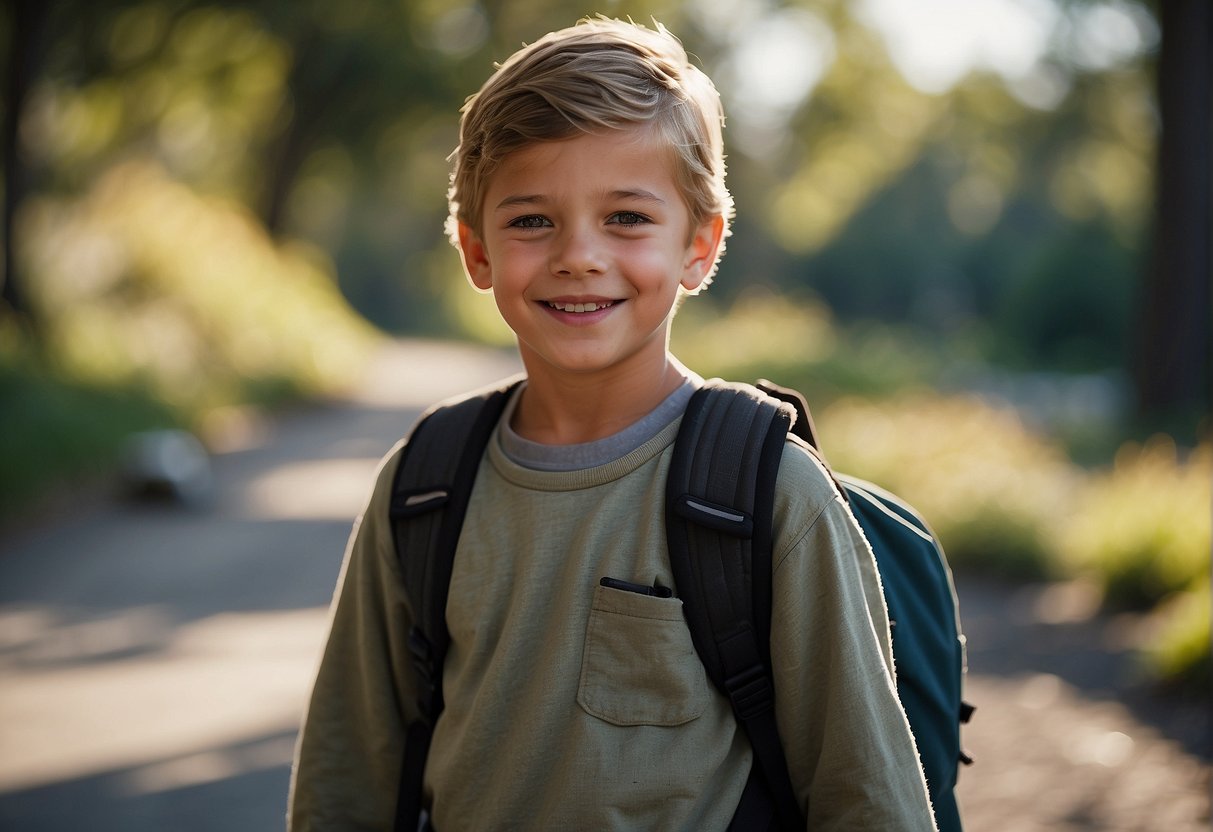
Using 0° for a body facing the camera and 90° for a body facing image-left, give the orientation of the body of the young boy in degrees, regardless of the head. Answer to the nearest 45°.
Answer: approximately 0°

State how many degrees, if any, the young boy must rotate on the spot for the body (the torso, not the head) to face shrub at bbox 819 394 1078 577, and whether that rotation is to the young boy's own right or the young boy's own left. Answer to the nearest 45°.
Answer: approximately 180°

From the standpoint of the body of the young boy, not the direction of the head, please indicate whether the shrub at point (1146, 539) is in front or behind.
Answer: behind

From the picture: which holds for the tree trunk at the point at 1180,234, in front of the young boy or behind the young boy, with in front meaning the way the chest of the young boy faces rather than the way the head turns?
behind
